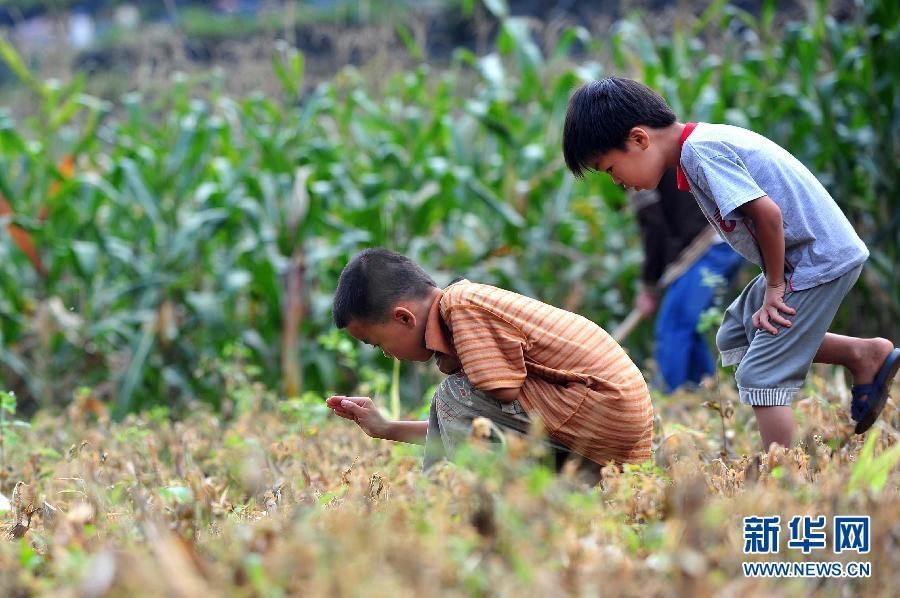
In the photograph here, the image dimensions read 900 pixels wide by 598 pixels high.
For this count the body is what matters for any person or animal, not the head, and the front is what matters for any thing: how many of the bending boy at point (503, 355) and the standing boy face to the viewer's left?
2

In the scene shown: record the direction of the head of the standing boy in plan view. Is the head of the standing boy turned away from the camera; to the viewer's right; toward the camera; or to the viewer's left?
to the viewer's left

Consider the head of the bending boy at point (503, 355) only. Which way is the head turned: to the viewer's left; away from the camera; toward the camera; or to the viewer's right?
to the viewer's left

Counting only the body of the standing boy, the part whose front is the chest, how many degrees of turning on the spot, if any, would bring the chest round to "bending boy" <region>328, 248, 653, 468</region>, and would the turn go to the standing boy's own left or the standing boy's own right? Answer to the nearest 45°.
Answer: approximately 45° to the standing boy's own left

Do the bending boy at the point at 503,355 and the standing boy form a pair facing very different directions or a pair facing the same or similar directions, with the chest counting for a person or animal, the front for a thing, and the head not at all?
same or similar directions

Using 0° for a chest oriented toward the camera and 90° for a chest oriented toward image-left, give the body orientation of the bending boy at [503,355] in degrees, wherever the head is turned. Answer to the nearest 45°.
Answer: approximately 90°

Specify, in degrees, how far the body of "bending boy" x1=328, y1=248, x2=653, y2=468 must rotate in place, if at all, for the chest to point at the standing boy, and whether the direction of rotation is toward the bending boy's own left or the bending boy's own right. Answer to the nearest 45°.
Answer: approximately 135° to the bending boy's own right

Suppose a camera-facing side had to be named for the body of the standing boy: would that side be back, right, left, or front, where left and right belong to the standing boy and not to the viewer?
left
